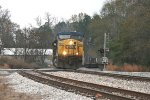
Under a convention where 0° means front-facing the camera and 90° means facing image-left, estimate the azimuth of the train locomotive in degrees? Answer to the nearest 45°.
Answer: approximately 0°
